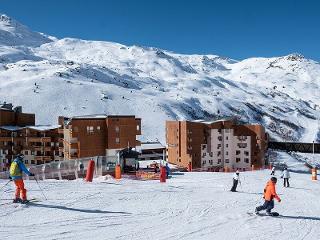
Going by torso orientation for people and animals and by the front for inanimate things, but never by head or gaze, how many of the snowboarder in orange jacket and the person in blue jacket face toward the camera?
0

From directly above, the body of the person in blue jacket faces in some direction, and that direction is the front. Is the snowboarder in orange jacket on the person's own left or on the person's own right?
on the person's own right
